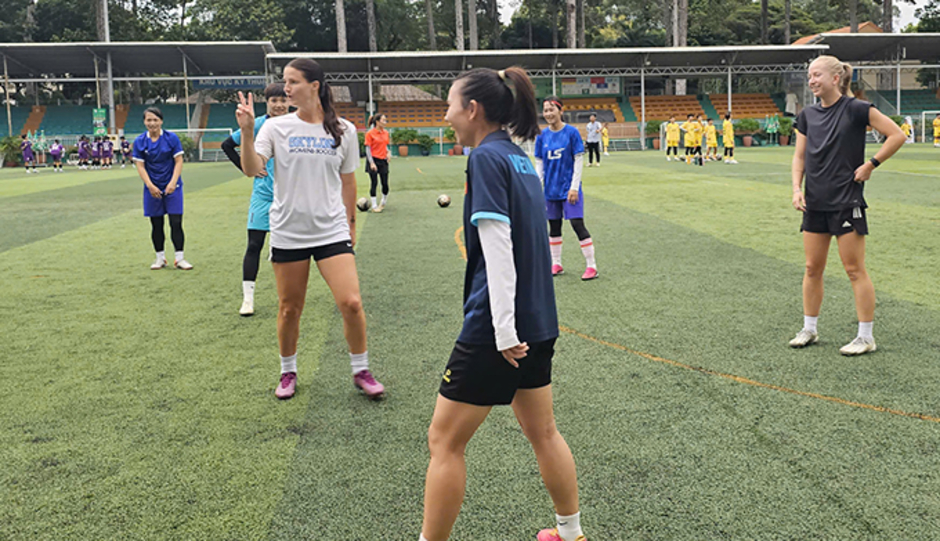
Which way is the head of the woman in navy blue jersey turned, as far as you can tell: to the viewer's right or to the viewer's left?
to the viewer's left

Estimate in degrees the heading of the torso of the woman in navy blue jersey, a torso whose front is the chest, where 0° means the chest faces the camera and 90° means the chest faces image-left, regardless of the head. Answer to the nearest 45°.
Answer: approximately 90°

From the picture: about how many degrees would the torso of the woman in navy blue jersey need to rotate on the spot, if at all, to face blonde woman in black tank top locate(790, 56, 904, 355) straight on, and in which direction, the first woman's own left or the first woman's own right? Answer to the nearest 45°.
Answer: approximately 135° to the first woman's own right

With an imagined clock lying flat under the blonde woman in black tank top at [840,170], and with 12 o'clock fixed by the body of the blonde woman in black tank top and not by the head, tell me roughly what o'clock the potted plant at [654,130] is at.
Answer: The potted plant is roughly at 4 o'clock from the blonde woman in black tank top.

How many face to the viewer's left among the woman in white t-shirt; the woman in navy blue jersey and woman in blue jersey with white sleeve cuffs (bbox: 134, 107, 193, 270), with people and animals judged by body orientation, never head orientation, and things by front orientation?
1

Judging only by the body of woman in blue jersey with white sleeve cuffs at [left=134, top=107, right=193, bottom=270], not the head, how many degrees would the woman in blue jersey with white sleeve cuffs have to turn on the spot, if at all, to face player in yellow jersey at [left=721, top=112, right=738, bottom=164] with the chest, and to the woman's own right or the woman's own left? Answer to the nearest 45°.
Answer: approximately 135° to the woman's own left

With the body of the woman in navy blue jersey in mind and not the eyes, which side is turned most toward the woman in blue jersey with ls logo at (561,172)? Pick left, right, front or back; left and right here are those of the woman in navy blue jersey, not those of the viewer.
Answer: right
